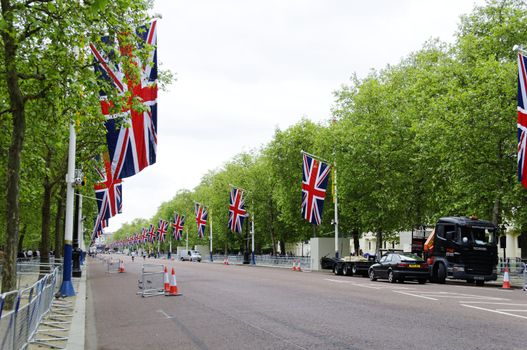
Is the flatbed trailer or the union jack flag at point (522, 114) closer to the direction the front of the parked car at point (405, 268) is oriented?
the flatbed trailer

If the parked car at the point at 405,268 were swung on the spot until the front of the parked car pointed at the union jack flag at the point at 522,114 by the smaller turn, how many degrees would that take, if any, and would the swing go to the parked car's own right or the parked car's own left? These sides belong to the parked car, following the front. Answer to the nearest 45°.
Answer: approximately 180°

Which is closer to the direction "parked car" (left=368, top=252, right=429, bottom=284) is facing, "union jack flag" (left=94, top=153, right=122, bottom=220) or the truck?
the union jack flag

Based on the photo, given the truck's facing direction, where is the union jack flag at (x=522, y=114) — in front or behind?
in front

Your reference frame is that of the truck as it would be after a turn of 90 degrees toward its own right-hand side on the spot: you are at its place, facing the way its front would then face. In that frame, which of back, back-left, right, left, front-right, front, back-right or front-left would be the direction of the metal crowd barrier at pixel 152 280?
front

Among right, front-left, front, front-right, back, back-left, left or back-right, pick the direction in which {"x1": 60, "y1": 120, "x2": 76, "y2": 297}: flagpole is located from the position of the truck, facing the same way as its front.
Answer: right
